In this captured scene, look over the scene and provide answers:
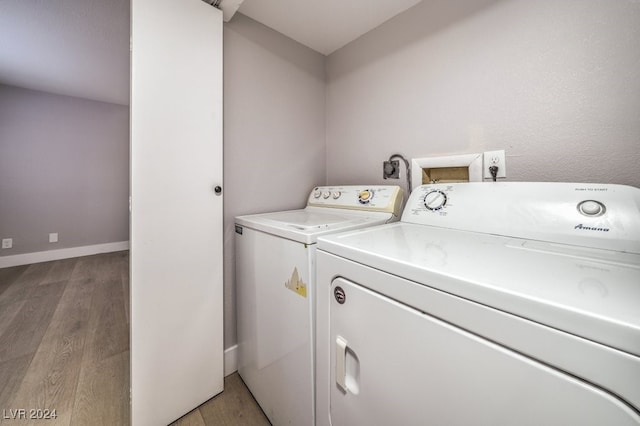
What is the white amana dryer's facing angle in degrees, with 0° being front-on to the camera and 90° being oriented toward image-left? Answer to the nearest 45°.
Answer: approximately 45°

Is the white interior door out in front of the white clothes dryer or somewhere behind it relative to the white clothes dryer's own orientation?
in front

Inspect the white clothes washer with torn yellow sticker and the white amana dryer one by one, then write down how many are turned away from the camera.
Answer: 0

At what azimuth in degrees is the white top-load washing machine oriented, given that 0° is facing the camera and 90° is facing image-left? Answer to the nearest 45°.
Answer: approximately 45°
